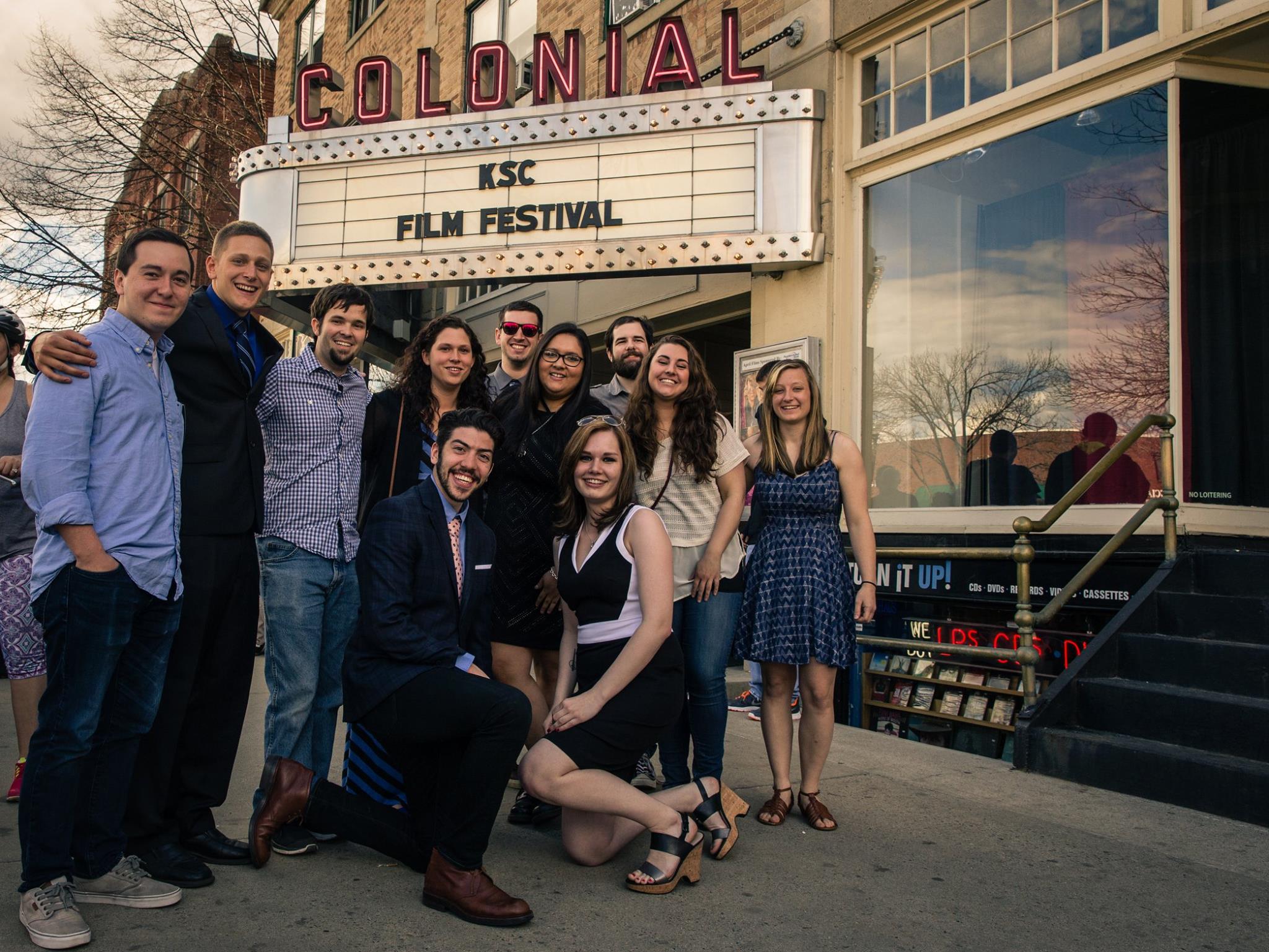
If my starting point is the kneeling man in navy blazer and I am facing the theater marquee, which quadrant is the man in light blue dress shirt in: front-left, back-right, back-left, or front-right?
back-left

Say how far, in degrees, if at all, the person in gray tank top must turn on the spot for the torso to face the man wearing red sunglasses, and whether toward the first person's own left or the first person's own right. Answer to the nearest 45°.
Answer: approximately 135° to the first person's own left

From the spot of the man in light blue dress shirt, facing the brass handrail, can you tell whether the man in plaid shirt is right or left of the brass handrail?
left

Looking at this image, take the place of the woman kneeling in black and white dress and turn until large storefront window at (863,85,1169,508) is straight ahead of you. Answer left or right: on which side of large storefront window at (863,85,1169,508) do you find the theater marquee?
left
